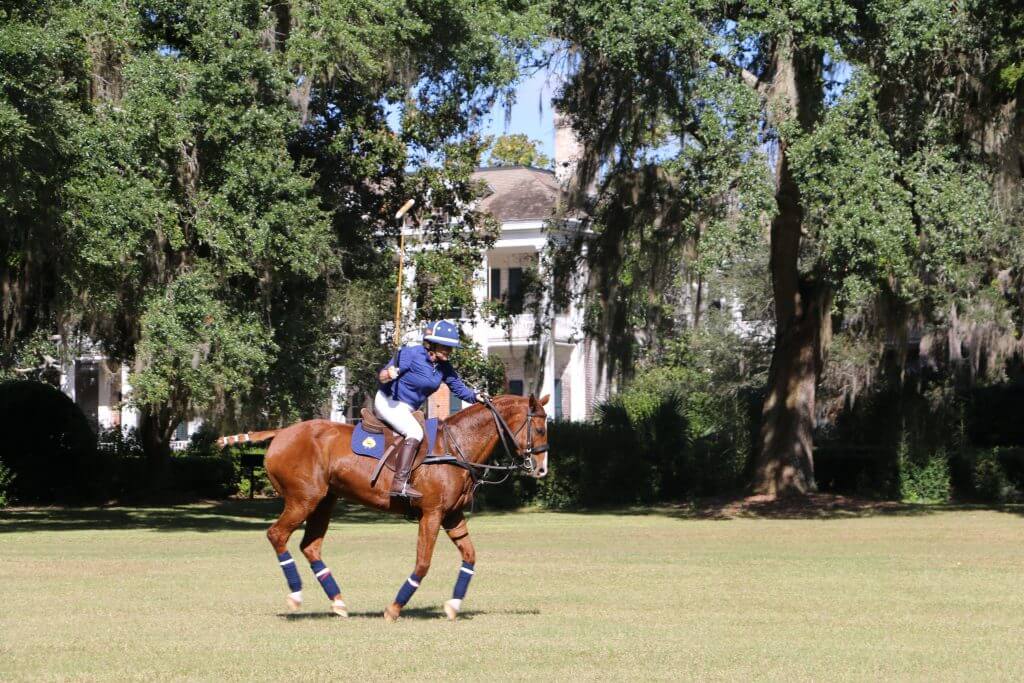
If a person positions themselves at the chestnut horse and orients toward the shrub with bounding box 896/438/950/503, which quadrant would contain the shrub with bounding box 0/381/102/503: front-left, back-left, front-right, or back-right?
front-left

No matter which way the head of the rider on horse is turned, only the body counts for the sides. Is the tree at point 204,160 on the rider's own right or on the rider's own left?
on the rider's own left

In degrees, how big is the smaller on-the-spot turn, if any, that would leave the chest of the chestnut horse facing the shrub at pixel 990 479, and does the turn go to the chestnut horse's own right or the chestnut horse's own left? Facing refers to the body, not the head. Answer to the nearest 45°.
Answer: approximately 45° to the chestnut horse's own left

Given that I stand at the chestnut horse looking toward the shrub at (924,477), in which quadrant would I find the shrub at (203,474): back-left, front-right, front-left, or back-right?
front-left

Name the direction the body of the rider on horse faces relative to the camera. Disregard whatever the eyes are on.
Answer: to the viewer's right

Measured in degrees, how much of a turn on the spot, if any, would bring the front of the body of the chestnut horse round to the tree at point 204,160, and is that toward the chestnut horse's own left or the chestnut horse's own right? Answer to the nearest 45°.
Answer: approximately 90° to the chestnut horse's own left

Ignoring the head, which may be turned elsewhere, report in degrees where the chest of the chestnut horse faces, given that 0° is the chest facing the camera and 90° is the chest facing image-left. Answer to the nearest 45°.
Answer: approximately 270°

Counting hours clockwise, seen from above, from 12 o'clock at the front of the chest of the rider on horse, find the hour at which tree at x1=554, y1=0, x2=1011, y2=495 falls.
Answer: The tree is roughly at 10 o'clock from the rider on horse.

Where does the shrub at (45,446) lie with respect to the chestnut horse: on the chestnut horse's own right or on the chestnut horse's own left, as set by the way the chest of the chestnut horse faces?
on the chestnut horse's own left
